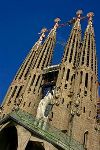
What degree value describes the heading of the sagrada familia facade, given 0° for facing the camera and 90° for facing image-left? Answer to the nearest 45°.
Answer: approximately 45°
